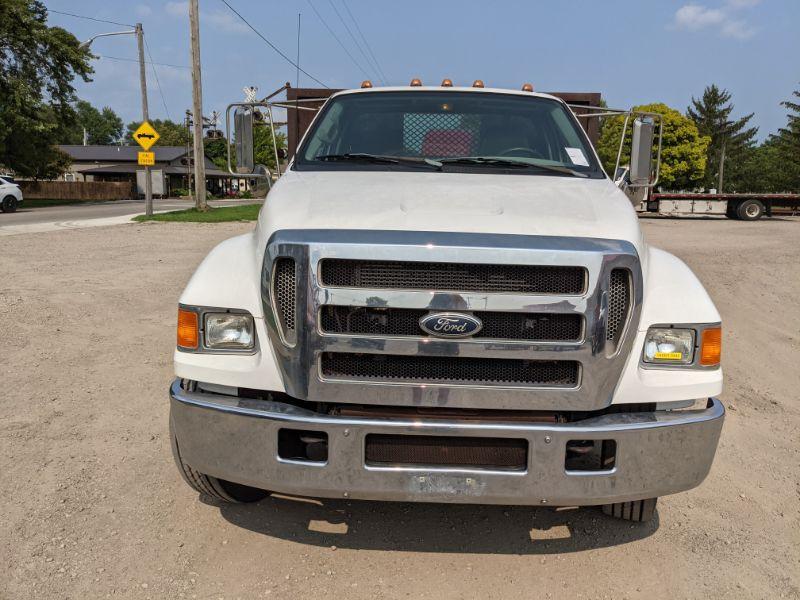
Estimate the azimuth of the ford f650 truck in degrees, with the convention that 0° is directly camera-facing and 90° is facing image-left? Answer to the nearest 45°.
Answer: approximately 0°

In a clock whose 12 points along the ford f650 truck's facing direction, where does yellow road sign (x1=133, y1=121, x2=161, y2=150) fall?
The yellow road sign is roughly at 5 o'clock from the ford f650 truck.

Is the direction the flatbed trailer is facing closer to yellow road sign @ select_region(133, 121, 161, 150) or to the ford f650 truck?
the yellow road sign

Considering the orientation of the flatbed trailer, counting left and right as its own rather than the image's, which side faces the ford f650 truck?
left

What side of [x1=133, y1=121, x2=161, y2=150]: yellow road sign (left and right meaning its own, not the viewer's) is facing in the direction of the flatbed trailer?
left

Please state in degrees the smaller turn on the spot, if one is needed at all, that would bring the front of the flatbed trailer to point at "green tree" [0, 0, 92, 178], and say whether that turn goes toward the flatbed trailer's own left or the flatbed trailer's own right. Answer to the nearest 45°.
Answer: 0° — it already faces it

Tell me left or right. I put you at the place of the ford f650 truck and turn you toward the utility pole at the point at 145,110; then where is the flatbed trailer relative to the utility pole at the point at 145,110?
right

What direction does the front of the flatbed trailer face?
to the viewer's left

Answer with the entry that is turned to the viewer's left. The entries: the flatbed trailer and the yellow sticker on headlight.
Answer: the flatbed trailer

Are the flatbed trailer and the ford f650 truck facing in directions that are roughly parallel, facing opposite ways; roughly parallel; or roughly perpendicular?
roughly perpendicular
